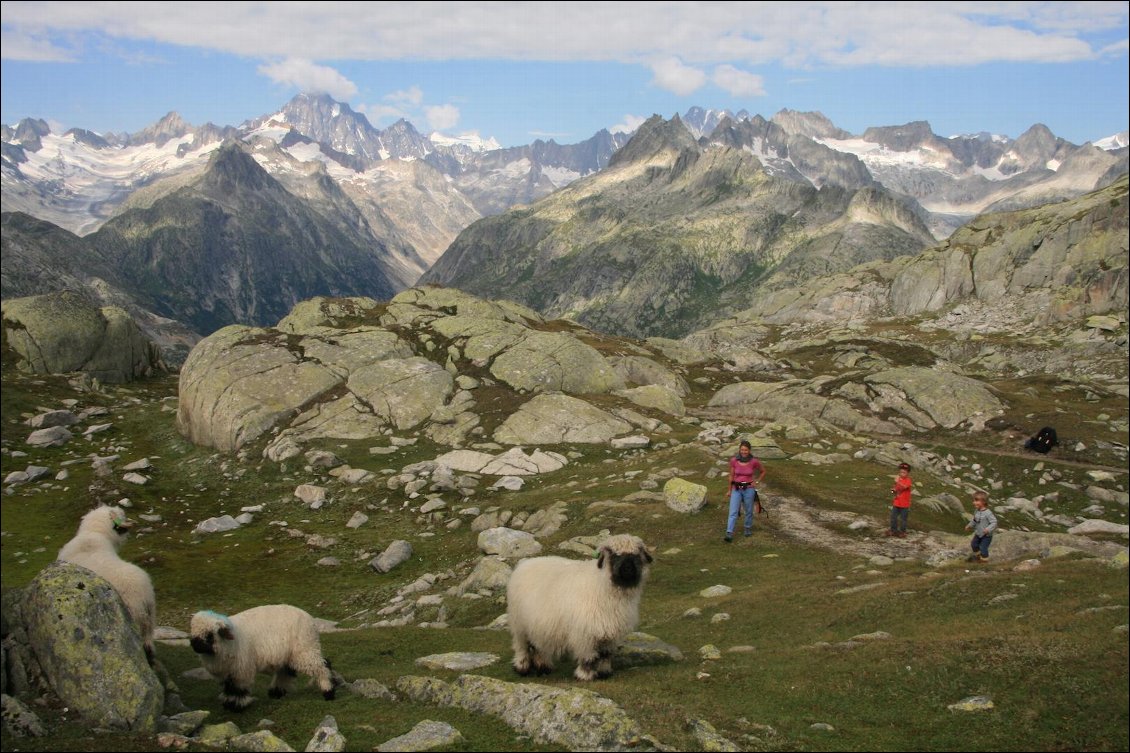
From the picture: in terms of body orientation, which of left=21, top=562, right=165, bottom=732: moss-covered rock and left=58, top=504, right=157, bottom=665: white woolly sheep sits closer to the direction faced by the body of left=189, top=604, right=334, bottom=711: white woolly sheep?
the moss-covered rock

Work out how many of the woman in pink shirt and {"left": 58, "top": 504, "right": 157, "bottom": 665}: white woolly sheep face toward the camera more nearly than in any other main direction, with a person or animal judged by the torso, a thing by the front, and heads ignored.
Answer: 1

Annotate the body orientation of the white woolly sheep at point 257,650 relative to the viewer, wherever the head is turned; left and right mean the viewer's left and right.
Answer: facing the viewer and to the left of the viewer

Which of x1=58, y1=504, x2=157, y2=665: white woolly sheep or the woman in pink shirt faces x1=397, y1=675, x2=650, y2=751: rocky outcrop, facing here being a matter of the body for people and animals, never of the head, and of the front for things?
the woman in pink shirt

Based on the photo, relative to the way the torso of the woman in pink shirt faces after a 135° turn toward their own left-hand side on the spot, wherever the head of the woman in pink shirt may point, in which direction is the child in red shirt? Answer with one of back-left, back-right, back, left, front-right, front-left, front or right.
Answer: front-right

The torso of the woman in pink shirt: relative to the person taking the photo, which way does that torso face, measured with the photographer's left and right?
facing the viewer

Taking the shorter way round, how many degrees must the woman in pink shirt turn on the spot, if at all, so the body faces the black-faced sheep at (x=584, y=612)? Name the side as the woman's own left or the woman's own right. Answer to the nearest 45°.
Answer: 0° — they already face it
